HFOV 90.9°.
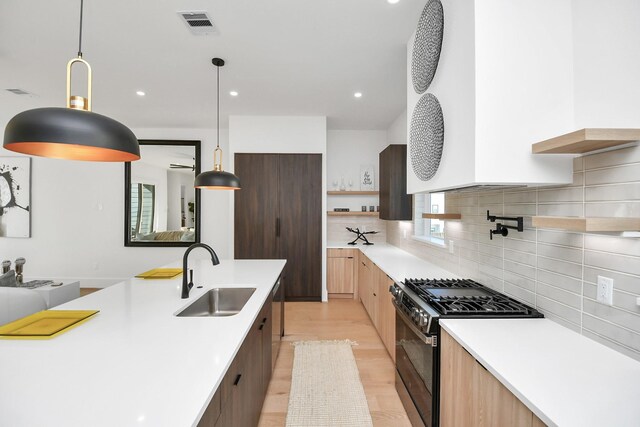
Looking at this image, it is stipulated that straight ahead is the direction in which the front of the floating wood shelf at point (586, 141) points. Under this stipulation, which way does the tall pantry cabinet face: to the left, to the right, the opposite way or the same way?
to the left

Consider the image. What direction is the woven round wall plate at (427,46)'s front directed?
to the viewer's left

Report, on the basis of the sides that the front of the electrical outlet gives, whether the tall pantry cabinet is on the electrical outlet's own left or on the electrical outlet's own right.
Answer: on the electrical outlet's own right

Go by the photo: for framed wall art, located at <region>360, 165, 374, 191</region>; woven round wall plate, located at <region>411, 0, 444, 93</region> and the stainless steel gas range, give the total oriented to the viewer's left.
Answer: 2

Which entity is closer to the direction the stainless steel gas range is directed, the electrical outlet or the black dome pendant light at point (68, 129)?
the black dome pendant light

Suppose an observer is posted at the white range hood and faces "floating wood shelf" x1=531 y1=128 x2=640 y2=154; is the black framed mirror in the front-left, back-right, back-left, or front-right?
back-right

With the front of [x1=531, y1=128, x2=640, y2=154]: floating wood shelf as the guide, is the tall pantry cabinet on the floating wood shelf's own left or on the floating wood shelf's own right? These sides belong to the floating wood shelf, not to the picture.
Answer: on the floating wood shelf's own right

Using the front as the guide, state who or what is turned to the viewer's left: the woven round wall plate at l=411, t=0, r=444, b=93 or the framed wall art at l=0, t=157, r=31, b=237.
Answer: the woven round wall plate

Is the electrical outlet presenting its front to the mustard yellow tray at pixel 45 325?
yes

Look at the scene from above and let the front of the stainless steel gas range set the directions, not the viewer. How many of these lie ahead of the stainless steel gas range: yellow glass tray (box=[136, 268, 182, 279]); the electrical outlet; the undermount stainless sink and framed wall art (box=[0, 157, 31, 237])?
3
